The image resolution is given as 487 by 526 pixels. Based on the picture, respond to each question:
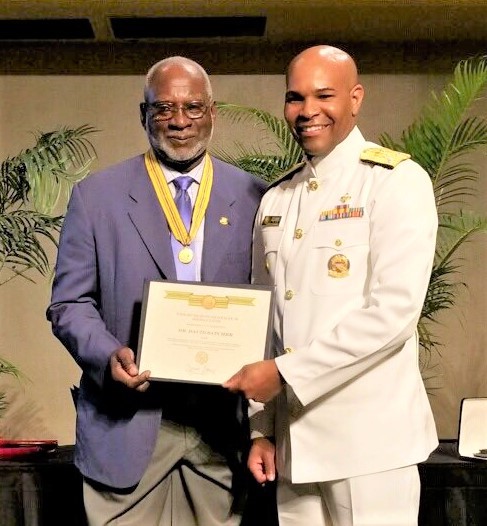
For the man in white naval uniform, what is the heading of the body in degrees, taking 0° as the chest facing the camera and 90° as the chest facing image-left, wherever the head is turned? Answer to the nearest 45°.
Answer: approximately 45°

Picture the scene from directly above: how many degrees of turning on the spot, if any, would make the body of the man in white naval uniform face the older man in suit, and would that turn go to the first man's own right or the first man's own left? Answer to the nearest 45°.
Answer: approximately 45° to the first man's own right
